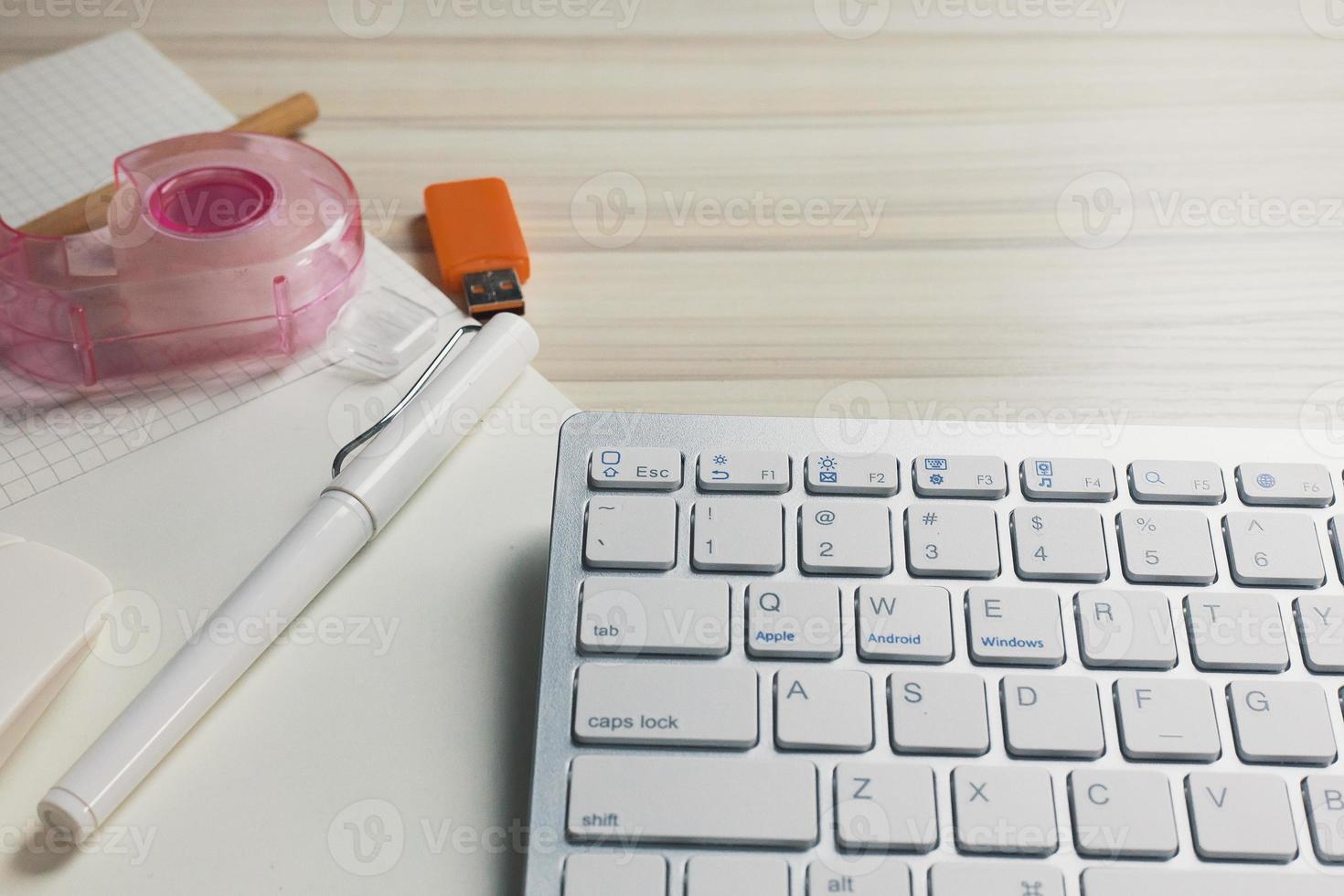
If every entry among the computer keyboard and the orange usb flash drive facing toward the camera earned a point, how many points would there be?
2

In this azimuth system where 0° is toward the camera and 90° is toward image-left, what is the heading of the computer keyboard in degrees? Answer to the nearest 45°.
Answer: approximately 0°

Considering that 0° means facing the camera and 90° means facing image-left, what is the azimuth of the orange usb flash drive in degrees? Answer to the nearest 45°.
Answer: approximately 0°
